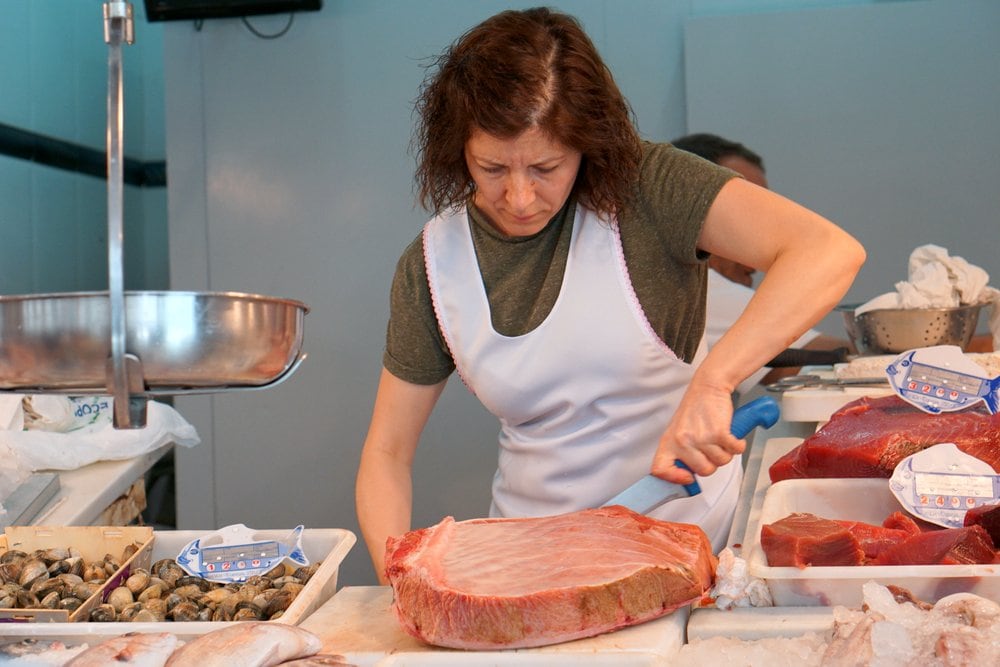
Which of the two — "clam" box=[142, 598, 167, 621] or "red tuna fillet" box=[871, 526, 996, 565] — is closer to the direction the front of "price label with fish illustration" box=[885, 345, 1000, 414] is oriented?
the red tuna fillet

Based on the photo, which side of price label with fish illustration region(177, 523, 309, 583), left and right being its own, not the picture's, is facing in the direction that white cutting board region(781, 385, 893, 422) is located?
left

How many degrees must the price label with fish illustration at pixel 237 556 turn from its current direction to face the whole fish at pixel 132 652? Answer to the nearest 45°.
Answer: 0° — it already faces it

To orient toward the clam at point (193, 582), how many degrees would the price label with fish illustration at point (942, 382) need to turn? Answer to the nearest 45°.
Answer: approximately 45° to its right

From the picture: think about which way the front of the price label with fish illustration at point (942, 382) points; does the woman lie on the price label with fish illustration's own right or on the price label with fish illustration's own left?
on the price label with fish illustration's own right

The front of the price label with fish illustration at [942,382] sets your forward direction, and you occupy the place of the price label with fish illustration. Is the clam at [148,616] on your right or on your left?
on your right

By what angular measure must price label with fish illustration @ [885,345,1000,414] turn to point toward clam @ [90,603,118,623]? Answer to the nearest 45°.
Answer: approximately 45° to its right

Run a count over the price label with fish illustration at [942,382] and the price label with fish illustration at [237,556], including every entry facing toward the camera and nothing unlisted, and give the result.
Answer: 2
